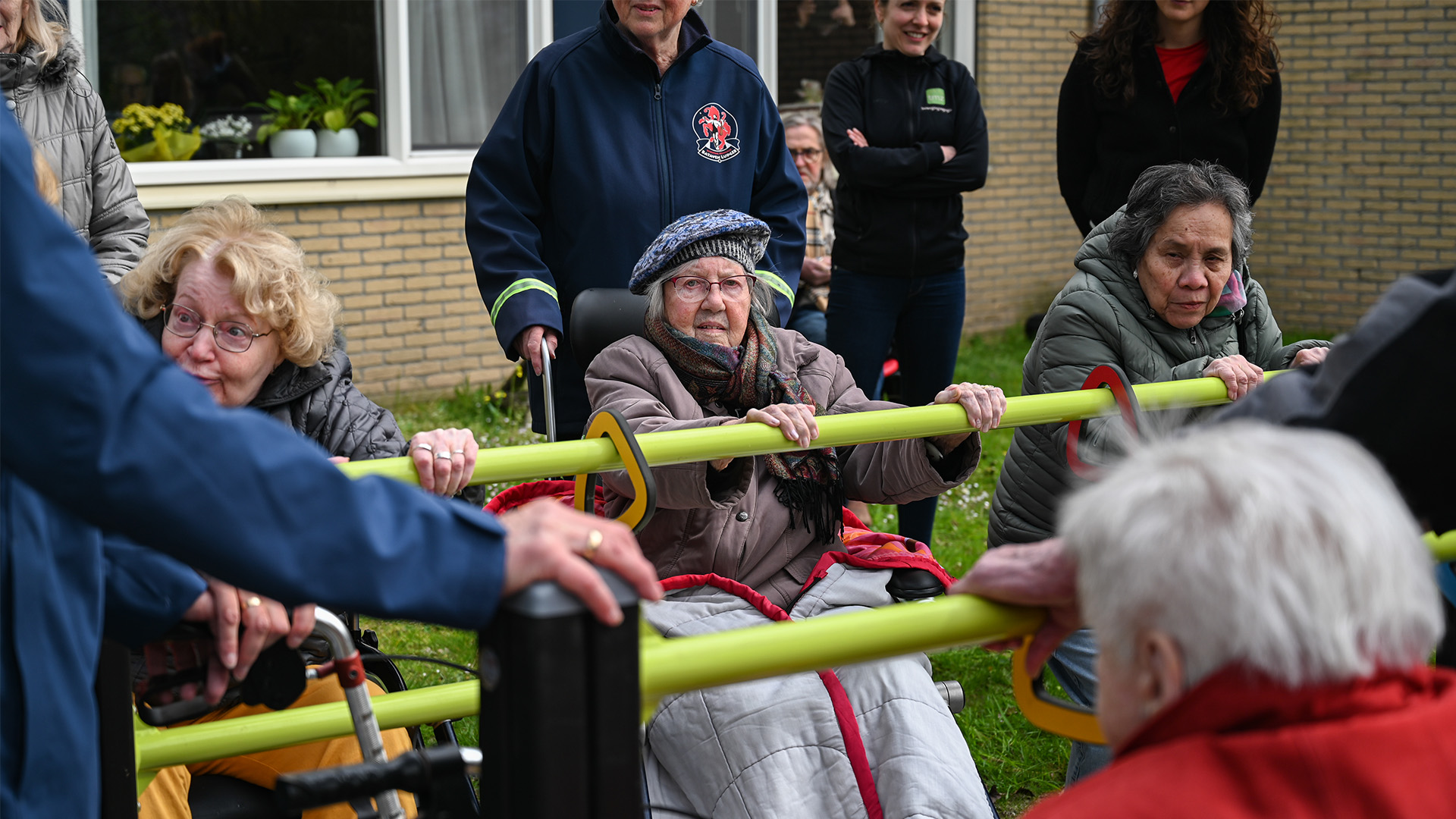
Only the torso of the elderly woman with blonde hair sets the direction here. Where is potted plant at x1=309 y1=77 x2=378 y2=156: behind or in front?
behind

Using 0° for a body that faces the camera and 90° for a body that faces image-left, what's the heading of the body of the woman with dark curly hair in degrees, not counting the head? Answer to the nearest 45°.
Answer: approximately 0°

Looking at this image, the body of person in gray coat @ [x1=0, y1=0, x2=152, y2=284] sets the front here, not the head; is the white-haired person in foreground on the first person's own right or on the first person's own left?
on the first person's own left

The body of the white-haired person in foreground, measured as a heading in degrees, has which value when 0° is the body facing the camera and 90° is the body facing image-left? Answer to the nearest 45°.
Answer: approximately 135°

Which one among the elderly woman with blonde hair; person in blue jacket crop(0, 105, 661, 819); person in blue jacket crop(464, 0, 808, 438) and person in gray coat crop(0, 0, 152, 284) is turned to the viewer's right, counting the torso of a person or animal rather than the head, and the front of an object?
person in blue jacket crop(0, 105, 661, 819)

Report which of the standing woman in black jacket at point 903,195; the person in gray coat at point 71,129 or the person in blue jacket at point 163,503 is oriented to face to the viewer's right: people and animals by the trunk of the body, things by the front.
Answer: the person in blue jacket

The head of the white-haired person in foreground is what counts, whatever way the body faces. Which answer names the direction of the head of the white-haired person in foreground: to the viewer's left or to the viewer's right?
to the viewer's left

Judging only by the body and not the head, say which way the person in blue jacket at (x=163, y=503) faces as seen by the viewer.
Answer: to the viewer's right

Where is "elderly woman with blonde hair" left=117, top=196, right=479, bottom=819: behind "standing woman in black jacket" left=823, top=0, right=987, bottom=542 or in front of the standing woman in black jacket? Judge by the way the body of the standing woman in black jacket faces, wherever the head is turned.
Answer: in front

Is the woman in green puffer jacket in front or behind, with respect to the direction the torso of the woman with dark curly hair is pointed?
in front
